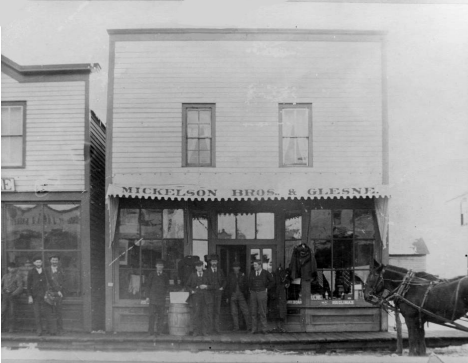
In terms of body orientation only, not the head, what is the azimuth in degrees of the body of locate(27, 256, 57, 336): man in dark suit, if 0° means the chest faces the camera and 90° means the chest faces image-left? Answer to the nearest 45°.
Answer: approximately 0°

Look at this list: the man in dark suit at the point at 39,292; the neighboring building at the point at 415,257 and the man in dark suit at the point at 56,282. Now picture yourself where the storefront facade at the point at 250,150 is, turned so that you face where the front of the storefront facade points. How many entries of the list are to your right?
2

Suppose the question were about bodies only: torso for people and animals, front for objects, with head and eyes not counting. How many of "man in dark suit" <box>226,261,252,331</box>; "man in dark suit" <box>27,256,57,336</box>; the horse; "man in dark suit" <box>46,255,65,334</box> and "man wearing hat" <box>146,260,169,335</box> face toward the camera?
4

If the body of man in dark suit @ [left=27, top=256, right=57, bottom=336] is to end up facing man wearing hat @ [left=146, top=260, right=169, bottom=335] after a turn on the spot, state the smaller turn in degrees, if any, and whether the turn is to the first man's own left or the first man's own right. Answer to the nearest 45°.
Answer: approximately 90° to the first man's own left

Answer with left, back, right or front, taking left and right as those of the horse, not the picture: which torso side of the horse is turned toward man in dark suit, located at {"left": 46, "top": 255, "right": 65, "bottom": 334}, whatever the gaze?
front

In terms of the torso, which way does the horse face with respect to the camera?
to the viewer's left

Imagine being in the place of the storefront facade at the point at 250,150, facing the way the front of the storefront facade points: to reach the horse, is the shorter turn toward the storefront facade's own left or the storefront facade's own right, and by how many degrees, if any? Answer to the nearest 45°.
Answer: approximately 45° to the storefront facade's own left

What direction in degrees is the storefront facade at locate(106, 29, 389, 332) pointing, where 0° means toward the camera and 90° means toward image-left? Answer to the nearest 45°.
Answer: approximately 0°
